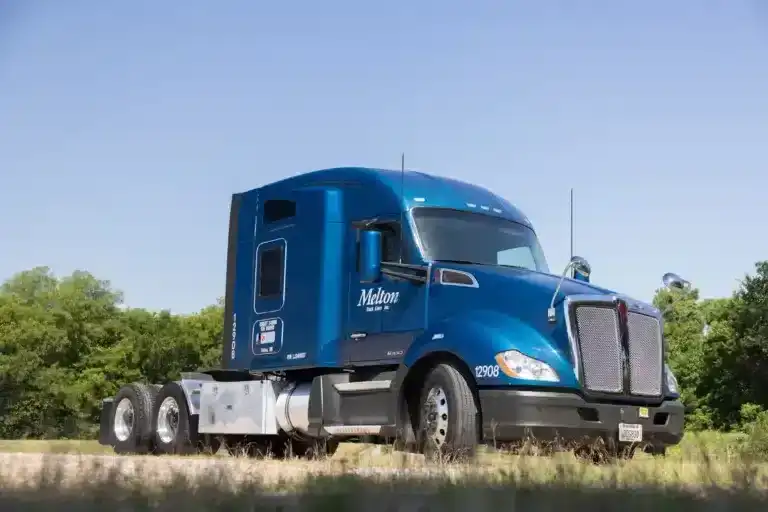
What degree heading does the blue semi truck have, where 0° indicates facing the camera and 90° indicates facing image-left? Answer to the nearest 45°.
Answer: approximately 315°
